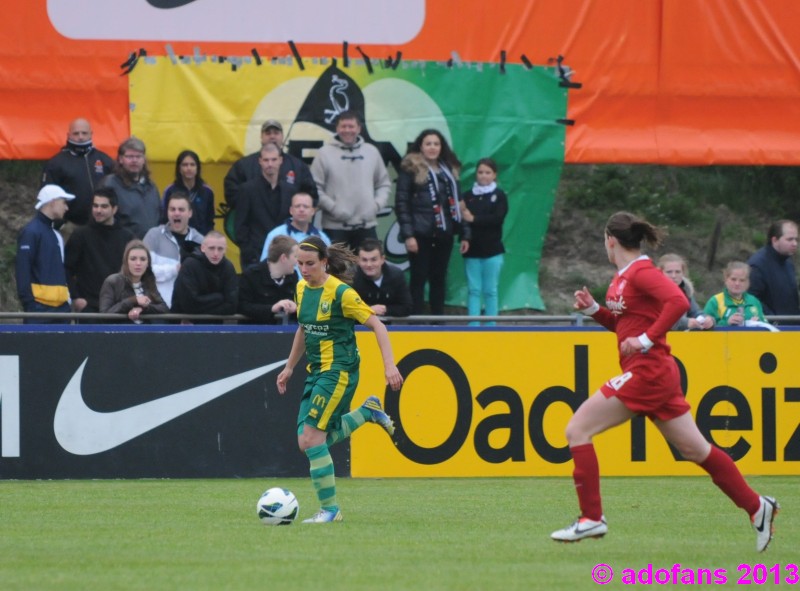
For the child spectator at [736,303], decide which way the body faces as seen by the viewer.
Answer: toward the camera

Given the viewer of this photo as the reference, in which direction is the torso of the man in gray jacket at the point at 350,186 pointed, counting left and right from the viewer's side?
facing the viewer

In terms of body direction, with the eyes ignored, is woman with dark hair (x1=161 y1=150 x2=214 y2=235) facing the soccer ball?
yes

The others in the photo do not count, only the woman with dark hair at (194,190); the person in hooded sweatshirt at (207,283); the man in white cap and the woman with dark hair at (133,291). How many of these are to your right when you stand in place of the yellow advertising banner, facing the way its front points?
4

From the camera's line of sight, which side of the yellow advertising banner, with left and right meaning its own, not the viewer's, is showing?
front

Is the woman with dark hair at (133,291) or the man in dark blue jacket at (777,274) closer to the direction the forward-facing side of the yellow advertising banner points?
the woman with dark hair
